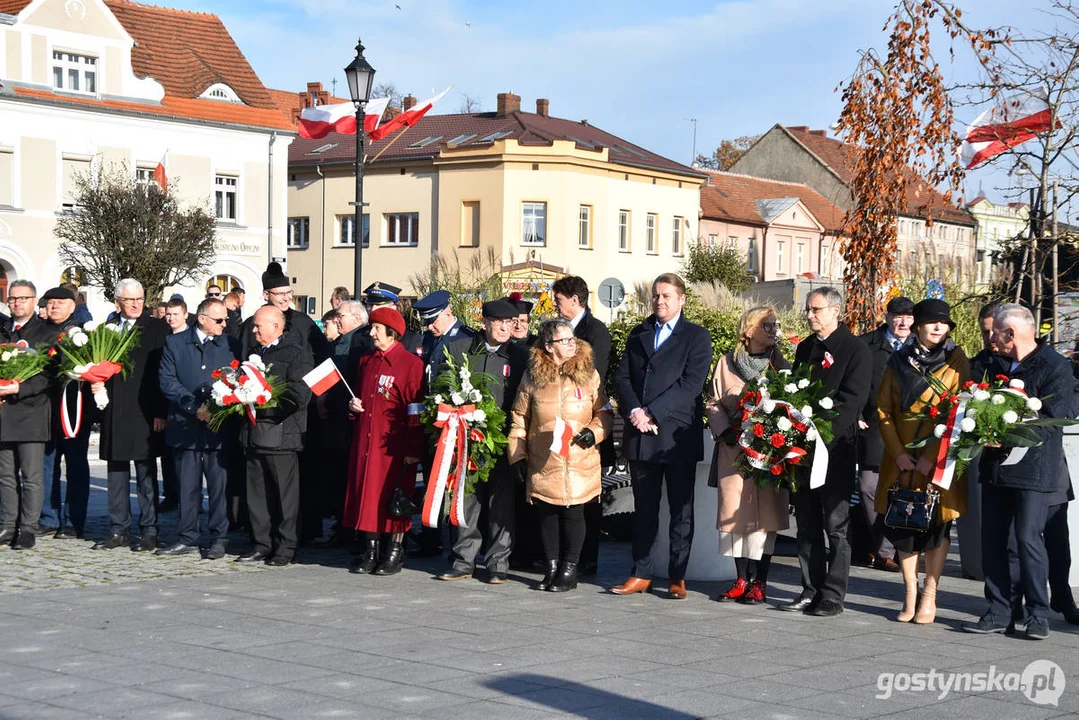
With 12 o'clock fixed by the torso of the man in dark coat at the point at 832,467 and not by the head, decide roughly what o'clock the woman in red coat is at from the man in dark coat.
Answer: The woman in red coat is roughly at 2 o'clock from the man in dark coat.

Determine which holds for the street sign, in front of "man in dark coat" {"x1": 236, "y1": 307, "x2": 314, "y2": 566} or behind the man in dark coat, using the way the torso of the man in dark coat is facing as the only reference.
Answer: behind

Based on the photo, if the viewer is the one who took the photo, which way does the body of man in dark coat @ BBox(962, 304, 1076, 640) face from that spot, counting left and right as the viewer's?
facing the viewer and to the left of the viewer

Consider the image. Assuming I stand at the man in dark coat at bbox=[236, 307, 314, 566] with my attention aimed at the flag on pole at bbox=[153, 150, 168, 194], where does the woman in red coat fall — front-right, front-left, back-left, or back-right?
back-right

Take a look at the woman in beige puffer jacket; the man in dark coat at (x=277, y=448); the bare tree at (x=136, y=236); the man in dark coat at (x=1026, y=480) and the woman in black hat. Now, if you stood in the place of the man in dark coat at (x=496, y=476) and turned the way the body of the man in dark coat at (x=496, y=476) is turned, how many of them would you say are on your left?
3

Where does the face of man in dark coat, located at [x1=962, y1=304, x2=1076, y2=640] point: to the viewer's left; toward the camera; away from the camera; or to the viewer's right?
to the viewer's left

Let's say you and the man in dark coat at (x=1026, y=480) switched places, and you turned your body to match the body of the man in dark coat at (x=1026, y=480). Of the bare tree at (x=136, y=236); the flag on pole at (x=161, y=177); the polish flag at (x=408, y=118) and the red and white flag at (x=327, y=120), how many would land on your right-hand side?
4

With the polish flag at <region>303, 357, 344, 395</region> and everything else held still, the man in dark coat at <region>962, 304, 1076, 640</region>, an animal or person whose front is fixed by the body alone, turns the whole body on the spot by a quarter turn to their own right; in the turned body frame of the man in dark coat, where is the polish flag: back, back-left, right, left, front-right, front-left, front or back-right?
front-left

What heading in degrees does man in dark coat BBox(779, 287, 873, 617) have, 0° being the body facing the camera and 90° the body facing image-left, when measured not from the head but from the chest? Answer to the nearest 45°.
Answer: approximately 45°

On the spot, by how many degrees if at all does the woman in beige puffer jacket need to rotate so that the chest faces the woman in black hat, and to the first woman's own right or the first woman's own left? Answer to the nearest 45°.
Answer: approximately 90° to the first woman's own left

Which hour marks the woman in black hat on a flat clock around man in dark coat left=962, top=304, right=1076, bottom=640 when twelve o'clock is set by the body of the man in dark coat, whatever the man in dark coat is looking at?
The woman in black hat is roughly at 2 o'clock from the man in dark coat.
